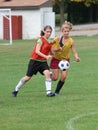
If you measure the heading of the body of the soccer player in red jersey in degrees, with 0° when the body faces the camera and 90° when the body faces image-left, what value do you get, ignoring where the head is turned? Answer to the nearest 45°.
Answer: approximately 315°
